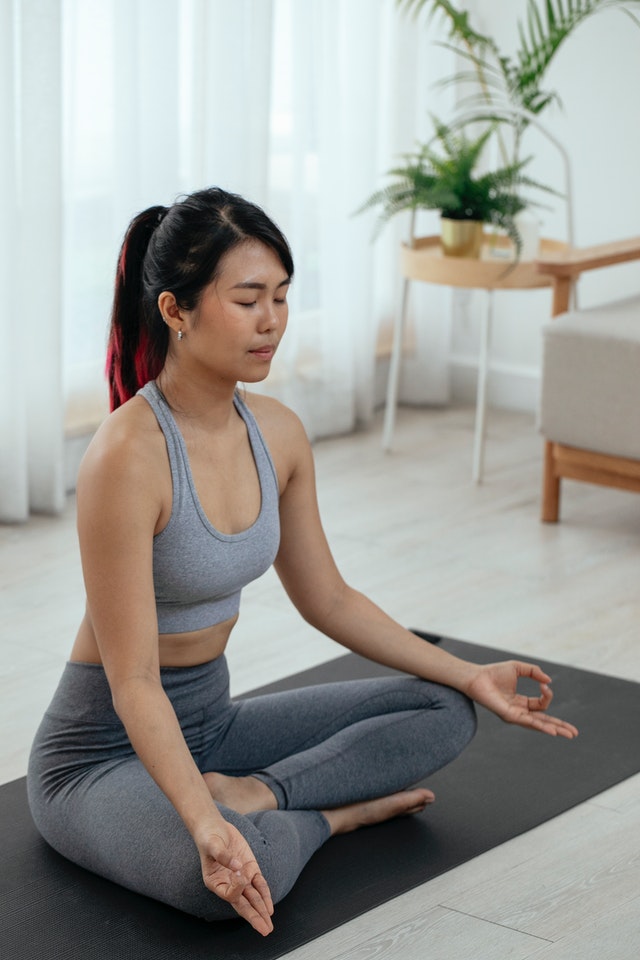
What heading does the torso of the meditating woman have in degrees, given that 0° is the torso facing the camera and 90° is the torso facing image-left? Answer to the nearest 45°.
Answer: approximately 315°

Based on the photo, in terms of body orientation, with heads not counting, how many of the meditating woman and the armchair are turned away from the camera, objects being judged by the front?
0

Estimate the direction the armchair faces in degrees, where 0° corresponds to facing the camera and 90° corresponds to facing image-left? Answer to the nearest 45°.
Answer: approximately 45°

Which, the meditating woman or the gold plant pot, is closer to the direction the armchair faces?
the meditating woman

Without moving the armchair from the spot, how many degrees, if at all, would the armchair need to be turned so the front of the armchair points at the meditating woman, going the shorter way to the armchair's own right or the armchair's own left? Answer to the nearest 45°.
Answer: approximately 45° to the armchair's own left

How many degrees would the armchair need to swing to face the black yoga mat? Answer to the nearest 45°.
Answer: approximately 45° to its left

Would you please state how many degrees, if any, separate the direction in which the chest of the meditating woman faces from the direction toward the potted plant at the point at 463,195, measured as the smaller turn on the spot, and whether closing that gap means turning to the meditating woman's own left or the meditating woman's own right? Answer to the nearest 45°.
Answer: approximately 135° to the meditating woman's own left

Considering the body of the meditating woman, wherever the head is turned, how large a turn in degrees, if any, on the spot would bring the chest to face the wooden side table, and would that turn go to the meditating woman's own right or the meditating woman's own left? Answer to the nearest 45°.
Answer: approximately 135° to the meditating woman's own left
